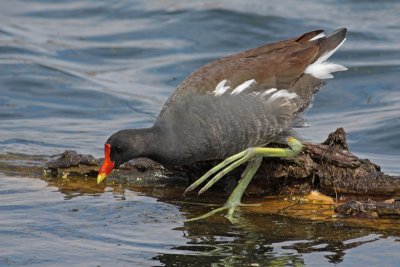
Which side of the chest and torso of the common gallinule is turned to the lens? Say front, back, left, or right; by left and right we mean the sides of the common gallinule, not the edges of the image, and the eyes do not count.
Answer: left
